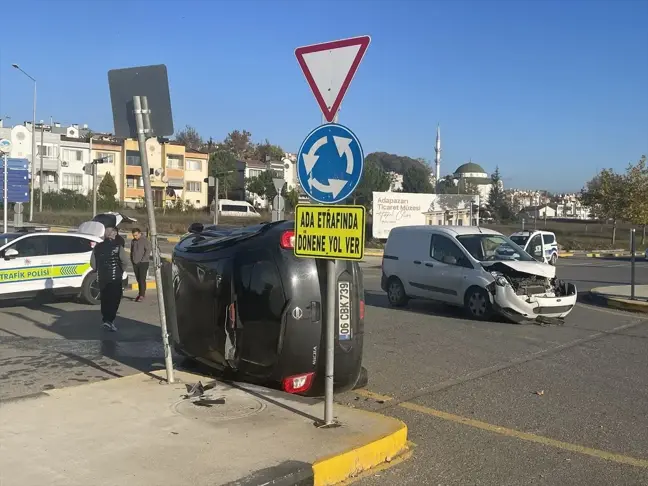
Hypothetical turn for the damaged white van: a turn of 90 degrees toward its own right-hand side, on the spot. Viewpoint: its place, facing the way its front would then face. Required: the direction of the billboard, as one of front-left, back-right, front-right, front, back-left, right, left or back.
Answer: back-right

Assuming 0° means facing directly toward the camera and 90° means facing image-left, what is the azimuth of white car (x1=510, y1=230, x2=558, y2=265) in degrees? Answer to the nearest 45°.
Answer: approximately 45°

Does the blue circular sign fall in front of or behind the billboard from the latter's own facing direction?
in front

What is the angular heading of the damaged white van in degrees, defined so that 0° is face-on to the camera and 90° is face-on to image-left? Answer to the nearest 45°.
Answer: approximately 315°

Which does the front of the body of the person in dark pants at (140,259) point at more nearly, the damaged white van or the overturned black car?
the overturned black car

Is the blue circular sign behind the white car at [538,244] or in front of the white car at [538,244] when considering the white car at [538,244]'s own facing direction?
in front

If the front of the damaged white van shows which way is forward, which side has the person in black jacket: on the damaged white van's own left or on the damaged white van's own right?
on the damaged white van's own right

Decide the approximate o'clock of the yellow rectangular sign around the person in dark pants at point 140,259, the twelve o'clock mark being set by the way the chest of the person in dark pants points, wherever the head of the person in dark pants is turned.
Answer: The yellow rectangular sign is roughly at 10 o'clock from the person in dark pants.

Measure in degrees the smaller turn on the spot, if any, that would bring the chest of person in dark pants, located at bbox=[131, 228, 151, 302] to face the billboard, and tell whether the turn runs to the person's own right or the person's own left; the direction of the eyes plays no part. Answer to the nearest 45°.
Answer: approximately 180°
